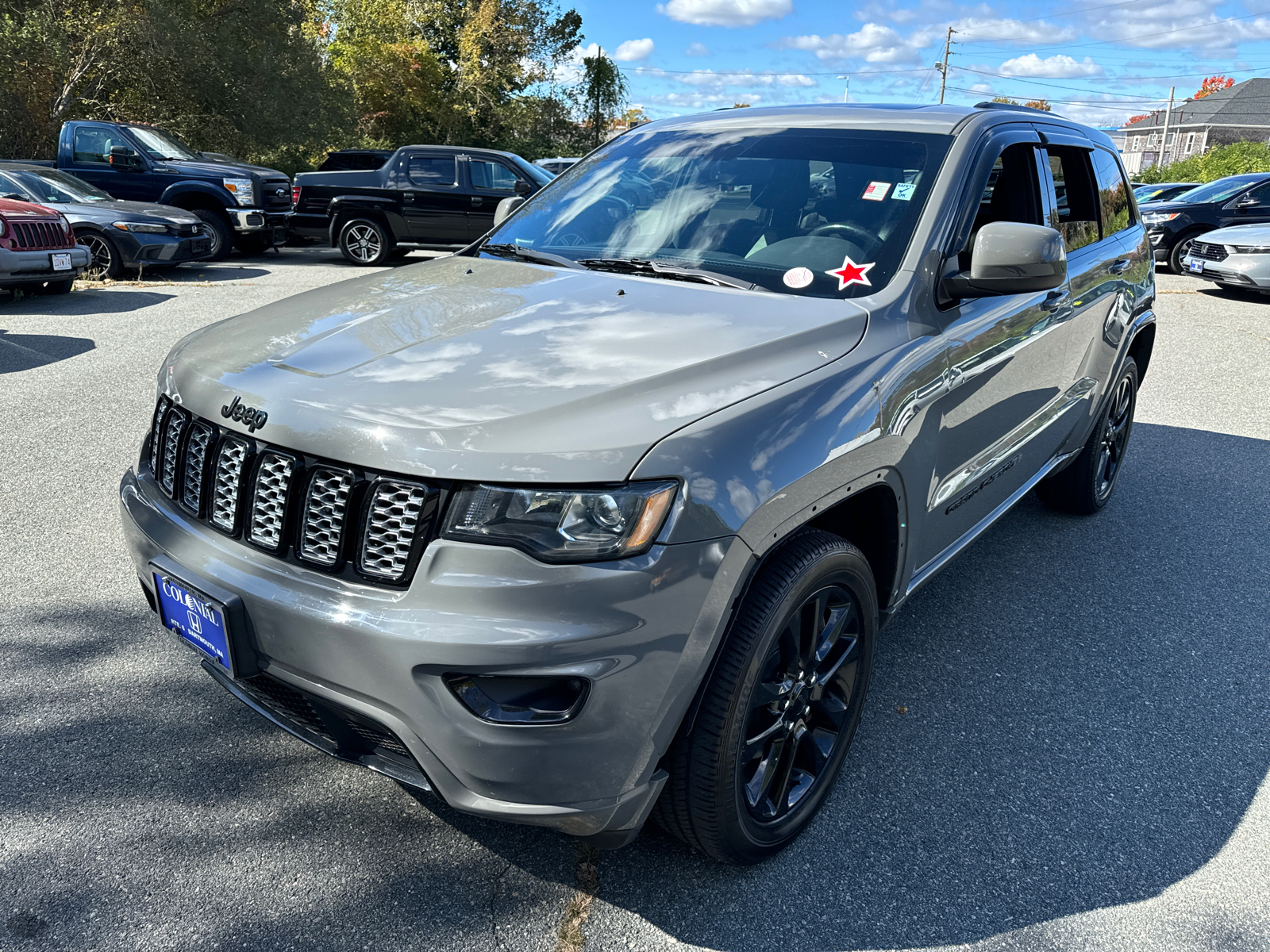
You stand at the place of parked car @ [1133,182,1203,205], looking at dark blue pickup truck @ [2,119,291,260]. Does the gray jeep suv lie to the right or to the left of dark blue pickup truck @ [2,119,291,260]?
left

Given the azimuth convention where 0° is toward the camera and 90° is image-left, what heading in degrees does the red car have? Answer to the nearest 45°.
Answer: approximately 315°

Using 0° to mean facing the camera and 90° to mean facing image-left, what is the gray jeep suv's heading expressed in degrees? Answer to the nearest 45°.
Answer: approximately 45°

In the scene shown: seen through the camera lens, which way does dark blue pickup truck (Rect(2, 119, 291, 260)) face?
facing the viewer and to the right of the viewer

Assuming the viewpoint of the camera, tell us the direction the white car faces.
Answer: facing the viewer and to the left of the viewer

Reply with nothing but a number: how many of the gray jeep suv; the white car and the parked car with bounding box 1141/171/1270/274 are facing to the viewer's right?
0

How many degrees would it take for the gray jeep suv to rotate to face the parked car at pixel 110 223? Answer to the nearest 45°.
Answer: approximately 90° to its right

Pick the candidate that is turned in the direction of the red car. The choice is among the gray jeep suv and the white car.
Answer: the white car

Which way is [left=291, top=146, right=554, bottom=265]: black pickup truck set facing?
to the viewer's right

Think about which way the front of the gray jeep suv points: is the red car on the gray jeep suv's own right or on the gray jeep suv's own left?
on the gray jeep suv's own right

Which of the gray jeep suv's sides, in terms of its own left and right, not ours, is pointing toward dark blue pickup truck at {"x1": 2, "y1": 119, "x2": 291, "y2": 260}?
right

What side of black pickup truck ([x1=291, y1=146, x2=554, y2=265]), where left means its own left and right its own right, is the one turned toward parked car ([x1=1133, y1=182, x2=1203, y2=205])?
front

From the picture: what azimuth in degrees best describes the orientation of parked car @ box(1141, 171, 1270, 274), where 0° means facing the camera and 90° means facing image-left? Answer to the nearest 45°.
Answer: approximately 45°

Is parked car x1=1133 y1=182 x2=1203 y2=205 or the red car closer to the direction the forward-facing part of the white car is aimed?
the red car
